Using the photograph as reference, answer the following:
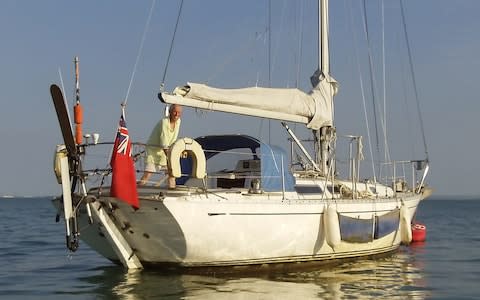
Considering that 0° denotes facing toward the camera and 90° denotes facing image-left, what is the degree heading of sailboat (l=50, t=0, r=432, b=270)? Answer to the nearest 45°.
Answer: approximately 225°

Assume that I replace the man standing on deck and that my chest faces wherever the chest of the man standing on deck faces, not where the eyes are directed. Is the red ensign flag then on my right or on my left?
on my right
